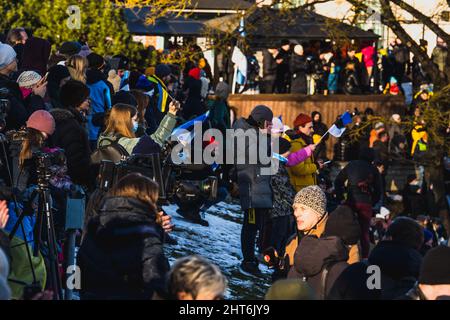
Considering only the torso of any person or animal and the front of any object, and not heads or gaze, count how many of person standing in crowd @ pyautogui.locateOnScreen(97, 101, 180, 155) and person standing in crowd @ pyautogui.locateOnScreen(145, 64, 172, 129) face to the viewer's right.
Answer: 2

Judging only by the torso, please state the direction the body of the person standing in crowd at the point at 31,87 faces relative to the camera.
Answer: to the viewer's right

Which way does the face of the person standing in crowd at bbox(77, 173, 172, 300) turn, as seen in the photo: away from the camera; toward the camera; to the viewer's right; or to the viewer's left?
away from the camera

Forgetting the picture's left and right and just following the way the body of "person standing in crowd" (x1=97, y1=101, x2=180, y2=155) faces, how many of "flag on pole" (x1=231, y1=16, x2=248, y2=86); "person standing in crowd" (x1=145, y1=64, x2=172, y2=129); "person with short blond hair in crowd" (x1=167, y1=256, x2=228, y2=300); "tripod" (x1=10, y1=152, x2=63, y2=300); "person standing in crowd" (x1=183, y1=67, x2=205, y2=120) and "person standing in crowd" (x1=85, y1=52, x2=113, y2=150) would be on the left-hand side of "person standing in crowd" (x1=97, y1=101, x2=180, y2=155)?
4

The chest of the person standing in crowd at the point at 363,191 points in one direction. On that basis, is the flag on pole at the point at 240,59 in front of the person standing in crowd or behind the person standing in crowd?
in front

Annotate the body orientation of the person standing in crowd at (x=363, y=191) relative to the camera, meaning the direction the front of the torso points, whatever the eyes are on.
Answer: away from the camera

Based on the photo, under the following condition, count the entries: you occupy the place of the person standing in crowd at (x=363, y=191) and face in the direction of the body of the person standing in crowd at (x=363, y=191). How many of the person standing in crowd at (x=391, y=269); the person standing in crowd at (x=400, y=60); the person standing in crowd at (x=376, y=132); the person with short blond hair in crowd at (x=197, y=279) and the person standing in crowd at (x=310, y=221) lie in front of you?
2

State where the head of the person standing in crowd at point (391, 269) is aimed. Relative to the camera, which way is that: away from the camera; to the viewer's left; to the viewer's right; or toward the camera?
away from the camera
